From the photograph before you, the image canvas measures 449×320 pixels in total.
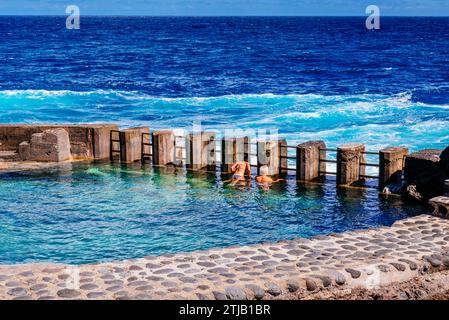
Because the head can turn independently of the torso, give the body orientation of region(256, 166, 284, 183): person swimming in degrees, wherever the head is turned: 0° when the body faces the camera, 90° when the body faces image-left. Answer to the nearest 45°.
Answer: approximately 180°

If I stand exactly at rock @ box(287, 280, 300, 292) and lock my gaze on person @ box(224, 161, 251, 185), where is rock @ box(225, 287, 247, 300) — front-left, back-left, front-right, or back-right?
back-left

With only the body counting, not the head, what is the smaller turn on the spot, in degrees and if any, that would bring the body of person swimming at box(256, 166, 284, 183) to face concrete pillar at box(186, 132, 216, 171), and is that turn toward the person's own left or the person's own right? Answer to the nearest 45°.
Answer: approximately 45° to the person's own left

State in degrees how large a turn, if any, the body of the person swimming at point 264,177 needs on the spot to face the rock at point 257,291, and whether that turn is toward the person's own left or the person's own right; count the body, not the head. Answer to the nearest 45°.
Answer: approximately 180°

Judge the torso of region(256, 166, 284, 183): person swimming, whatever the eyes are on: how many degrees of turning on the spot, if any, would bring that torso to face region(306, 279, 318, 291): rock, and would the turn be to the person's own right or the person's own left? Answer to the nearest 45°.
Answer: approximately 180°

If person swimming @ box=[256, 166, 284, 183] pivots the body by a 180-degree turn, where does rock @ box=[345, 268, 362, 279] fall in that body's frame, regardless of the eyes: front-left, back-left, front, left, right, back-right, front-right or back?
front

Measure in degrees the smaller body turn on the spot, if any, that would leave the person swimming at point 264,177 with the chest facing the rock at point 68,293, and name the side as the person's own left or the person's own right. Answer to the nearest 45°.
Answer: approximately 180°

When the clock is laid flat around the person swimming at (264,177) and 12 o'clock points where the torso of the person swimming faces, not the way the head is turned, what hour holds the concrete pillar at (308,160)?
The concrete pillar is roughly at 3 o'clock from the person swimming.

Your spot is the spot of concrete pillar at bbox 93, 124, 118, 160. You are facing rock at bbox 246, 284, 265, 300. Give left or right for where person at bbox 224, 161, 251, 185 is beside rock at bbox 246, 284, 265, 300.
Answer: left
